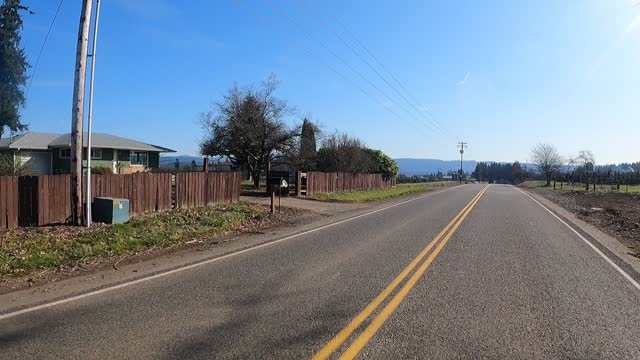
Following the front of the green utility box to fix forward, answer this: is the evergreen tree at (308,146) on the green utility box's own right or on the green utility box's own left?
on the green utility box's own left

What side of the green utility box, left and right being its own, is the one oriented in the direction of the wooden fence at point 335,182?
left

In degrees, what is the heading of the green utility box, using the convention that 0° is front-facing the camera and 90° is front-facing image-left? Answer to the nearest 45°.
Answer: approximately 315°
